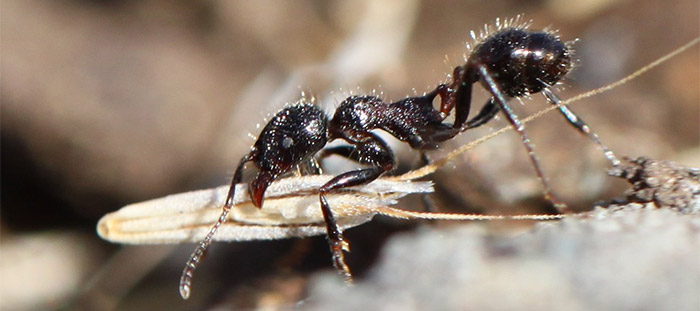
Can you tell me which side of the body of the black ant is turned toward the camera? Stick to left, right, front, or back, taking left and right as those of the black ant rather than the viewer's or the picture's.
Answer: left
